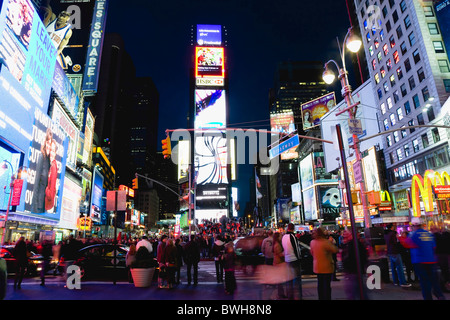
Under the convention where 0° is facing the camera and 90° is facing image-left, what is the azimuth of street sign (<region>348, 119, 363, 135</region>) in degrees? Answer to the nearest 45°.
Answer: approximately 0°

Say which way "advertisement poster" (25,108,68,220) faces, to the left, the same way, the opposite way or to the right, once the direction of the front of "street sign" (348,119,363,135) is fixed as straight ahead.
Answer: to the left

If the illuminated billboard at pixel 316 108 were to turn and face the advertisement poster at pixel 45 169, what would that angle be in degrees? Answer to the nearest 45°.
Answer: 0° — it already faces it

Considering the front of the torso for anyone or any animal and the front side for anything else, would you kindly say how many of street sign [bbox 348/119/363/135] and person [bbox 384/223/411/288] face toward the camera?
1

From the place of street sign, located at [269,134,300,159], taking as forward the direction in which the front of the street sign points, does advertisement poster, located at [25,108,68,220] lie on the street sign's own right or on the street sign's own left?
on the street sign's own right

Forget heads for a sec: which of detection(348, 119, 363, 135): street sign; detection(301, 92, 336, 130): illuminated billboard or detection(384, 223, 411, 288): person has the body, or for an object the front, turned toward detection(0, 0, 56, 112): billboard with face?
the illuminated billboard
